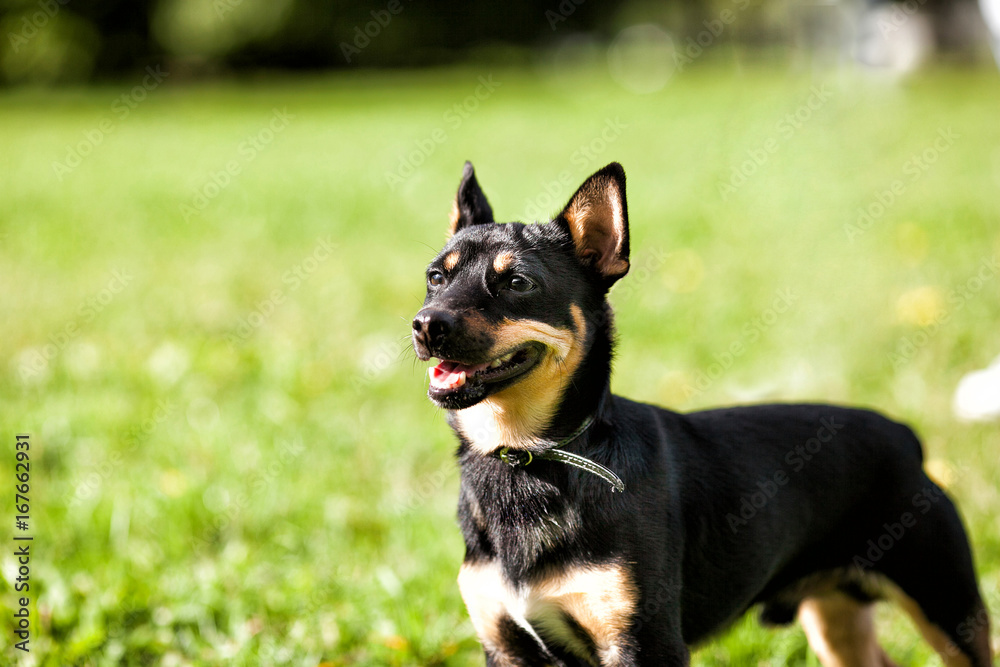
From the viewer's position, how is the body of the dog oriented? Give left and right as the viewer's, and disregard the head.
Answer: facing the viewer and to the left of the viewer
